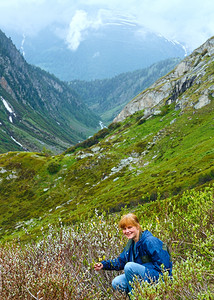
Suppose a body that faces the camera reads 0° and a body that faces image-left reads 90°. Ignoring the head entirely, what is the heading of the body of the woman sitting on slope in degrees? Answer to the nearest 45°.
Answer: approximately 45°
